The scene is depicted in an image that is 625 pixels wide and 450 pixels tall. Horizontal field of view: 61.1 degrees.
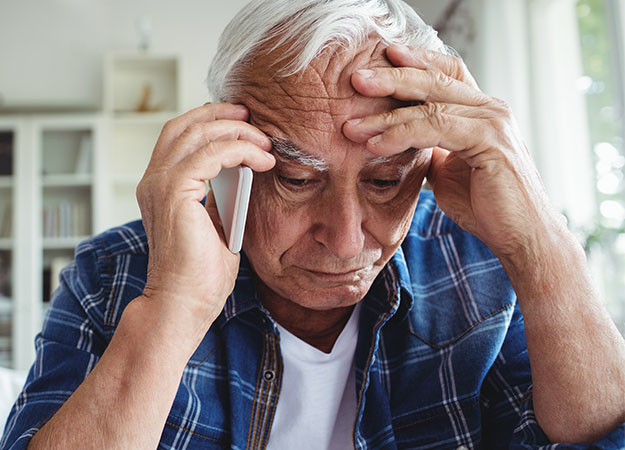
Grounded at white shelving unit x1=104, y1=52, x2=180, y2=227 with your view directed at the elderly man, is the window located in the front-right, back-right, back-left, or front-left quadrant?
front-left

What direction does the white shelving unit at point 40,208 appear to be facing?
toward the camera

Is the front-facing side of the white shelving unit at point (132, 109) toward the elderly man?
yes

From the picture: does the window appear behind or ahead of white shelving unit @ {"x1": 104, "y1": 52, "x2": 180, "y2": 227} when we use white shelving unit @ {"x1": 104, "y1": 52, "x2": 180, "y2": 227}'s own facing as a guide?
ahead

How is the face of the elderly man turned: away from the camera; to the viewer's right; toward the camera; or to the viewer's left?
toward the camera

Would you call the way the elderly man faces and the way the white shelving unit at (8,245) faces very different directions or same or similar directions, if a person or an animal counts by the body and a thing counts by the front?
same or similar directions

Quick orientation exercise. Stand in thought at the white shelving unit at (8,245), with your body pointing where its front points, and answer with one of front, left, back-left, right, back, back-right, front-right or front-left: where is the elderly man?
front

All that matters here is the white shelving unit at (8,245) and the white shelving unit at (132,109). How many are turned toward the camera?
2

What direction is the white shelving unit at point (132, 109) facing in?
toward the camera

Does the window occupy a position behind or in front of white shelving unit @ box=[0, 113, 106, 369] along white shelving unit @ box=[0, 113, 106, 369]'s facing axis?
in front

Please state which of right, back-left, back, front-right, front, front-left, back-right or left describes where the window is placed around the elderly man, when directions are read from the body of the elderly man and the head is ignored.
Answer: back-left

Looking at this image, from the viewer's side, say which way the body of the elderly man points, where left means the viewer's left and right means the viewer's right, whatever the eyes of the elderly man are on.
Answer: facing the viewer

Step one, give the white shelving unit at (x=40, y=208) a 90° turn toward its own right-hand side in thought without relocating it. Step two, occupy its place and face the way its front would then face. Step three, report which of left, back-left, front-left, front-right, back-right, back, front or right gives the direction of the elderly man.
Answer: left
